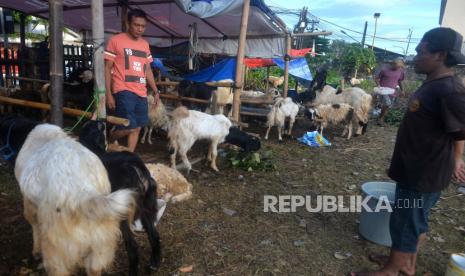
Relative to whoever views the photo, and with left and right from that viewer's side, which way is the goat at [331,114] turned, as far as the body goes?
facing to the left of the viewer

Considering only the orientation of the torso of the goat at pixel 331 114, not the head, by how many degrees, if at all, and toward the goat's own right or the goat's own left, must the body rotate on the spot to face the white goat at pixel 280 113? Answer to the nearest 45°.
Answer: approximately 45° to the goat's own left

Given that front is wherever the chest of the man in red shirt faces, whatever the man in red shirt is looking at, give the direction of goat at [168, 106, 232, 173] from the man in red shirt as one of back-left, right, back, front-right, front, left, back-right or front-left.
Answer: left

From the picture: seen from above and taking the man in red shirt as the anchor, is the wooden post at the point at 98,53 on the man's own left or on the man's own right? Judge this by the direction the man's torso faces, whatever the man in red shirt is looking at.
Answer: on the man's own right

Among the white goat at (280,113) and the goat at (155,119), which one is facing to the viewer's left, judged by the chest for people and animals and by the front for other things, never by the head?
the goat

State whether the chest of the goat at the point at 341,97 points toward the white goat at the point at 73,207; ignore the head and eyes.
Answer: no

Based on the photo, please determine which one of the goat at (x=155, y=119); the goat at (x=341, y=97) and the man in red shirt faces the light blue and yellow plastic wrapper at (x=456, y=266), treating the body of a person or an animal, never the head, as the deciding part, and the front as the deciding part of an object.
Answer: the man in red shirt

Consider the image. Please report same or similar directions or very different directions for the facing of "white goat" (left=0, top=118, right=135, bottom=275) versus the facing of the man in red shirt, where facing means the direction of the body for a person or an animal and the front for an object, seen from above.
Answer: very different directions

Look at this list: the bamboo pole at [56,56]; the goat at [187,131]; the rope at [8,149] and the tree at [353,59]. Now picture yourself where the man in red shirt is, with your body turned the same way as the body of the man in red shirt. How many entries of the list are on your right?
2

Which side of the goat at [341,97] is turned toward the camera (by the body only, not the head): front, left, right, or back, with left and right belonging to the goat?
left

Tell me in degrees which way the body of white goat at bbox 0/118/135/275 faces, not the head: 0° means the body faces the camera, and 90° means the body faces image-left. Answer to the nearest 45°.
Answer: approximately 135°

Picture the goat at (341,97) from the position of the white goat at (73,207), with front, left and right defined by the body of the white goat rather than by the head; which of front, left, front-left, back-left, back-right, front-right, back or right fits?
right
